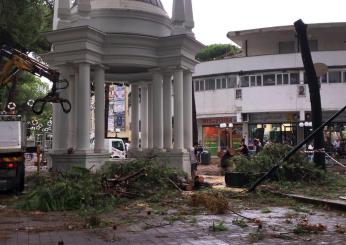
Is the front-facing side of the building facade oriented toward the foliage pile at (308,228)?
yes

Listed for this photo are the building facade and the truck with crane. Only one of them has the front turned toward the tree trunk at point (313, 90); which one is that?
the building facade

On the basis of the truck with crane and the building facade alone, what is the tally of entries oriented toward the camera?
1

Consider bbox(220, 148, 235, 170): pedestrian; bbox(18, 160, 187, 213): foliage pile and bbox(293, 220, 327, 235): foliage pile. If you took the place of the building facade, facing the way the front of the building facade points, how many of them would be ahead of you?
3

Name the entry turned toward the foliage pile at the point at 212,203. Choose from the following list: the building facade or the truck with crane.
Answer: the building facade

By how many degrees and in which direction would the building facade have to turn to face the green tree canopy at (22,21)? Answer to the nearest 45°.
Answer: approximately 45° to its right
